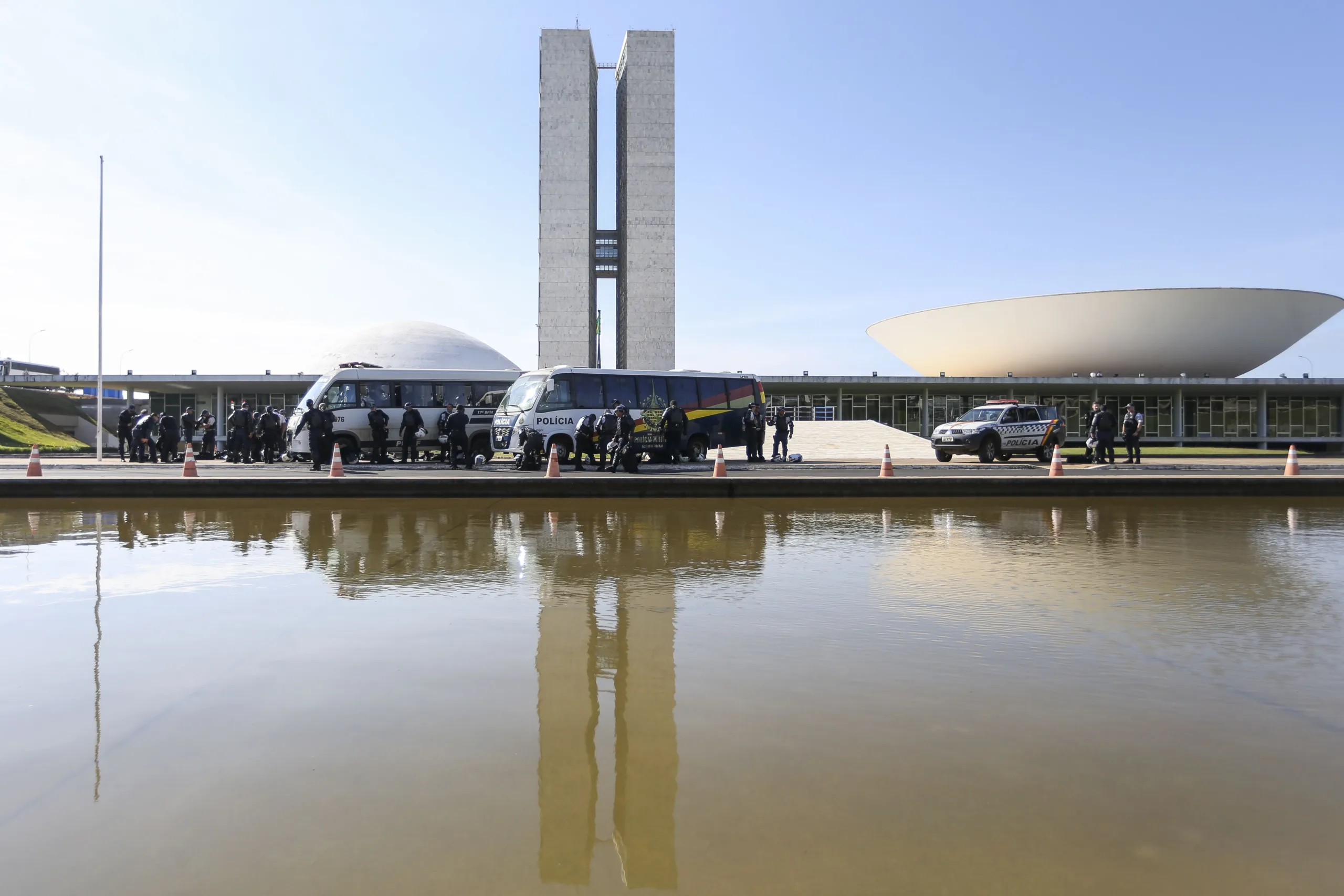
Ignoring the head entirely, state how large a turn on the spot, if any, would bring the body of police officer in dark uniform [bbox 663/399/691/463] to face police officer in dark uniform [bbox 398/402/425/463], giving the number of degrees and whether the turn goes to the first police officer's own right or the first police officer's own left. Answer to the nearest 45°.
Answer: approximately 90° to the first police officer's own left

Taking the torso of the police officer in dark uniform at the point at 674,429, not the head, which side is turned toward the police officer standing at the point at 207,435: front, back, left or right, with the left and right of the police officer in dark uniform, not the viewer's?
left

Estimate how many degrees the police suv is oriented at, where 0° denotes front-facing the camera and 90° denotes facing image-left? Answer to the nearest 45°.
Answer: approximately 45°

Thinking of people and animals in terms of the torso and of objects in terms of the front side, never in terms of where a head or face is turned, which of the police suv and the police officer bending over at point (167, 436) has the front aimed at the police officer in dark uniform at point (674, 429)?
the police suv

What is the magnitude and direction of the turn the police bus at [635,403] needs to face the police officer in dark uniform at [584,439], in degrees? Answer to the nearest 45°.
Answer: approximately 45° to its left

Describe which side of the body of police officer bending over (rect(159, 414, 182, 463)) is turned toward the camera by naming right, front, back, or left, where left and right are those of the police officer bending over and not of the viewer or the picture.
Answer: back

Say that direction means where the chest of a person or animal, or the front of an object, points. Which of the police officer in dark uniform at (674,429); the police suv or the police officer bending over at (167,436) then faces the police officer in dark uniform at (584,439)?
the police suv

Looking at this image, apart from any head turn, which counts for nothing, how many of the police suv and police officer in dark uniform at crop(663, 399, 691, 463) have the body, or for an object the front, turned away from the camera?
1

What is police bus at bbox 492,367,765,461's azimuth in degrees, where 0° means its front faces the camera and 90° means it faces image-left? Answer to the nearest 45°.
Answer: approximately 45°

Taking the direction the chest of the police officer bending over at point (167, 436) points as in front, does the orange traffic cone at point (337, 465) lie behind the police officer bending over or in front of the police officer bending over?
behind

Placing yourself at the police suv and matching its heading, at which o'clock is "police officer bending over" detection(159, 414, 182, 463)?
The police officer bending over is roughly at 1 o'clock from the police suv.

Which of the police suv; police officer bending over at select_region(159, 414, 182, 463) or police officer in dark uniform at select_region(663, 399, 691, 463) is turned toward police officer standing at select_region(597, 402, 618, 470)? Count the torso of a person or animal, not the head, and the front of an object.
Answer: the police suv

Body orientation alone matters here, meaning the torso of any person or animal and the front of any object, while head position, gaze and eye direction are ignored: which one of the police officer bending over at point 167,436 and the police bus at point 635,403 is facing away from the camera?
the police officer bending over

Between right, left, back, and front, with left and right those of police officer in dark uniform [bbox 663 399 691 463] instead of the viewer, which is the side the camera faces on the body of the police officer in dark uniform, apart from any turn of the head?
back
